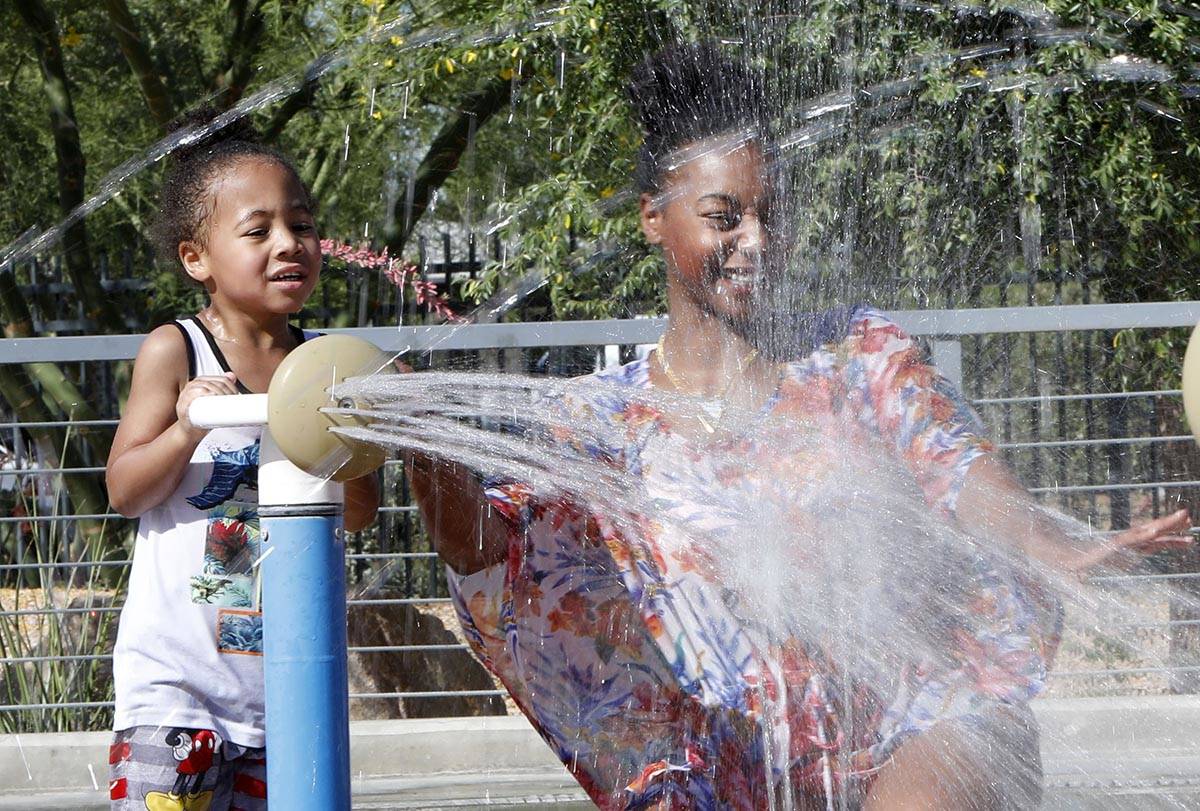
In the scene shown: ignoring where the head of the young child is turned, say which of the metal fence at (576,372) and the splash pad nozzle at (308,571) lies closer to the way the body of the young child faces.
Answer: the splash pad nozzle

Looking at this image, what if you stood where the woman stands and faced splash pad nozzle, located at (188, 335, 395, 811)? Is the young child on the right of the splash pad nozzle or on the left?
right

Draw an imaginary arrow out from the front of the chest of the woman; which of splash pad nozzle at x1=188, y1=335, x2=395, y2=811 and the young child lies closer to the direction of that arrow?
the splash pad nozzle

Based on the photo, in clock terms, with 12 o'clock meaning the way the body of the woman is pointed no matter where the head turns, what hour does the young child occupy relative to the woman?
The young child is roughly at 3 o'clock from the woman.

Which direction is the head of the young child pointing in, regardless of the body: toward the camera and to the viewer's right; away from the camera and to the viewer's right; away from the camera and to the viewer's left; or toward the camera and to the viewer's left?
toward the camera and to the viewer's right

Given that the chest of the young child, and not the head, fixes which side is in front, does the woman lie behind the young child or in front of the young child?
in front

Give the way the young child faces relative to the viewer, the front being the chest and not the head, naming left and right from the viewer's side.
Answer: facing the viewer and to the right of the viewer

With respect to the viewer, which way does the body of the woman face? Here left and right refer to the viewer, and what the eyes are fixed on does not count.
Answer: facing the viewer

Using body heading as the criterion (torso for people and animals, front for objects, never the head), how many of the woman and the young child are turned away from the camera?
0

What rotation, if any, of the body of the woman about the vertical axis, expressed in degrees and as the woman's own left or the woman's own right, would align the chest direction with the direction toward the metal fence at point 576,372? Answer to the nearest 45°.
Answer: approximately 180°

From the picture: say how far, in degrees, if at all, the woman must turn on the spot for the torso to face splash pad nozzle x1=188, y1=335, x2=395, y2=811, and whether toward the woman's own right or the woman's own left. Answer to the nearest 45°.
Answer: approximately 45° to the woman's own right
